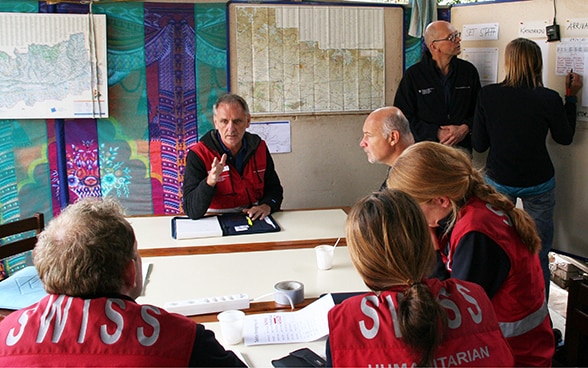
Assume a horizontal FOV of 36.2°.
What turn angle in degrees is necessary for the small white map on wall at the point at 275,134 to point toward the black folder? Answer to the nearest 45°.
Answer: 0° — it already faces it

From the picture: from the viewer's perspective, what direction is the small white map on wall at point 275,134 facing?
toward the camera

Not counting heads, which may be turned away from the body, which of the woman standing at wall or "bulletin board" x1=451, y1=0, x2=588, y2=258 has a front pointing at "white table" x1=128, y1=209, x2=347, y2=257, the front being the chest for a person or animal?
the bulletin board

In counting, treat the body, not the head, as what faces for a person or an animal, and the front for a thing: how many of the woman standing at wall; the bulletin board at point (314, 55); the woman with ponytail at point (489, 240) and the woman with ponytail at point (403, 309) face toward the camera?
1

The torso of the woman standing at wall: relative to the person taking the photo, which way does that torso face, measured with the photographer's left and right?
facing away from the viewer

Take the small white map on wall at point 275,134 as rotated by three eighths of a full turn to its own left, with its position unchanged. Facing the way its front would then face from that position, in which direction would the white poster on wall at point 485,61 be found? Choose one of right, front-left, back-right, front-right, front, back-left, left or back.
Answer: front-right

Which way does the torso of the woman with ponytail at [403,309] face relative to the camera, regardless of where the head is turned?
away from the camera

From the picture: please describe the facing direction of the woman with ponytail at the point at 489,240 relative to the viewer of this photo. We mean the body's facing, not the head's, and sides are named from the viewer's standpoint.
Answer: facing to the left of the viewer

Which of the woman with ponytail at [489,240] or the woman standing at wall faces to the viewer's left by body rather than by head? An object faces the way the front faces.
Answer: the woman with ponytail

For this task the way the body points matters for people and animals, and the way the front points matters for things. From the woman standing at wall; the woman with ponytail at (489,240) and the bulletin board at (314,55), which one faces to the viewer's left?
the woman with ponytail

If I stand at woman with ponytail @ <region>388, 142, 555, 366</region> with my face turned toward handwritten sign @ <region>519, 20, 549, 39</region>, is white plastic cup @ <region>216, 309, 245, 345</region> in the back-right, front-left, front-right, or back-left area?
back-left

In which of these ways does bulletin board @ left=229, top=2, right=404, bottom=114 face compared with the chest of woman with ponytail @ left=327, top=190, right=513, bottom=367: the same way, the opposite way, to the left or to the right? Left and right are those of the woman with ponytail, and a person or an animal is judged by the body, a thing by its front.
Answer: the opposite way

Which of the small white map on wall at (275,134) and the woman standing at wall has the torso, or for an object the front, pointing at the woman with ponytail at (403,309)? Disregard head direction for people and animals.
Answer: the small white map on wall

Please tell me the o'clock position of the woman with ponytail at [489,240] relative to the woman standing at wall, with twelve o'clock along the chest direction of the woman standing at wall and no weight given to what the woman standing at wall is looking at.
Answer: The woman with ponytail is roughly at 6 o'clock from the woman standing at wall.

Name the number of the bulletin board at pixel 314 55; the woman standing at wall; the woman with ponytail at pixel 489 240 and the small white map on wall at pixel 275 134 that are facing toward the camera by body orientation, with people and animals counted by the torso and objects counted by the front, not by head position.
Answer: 2

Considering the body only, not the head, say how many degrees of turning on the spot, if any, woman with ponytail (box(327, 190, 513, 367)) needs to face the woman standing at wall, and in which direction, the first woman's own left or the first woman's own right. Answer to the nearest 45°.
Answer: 0° — they already face them
